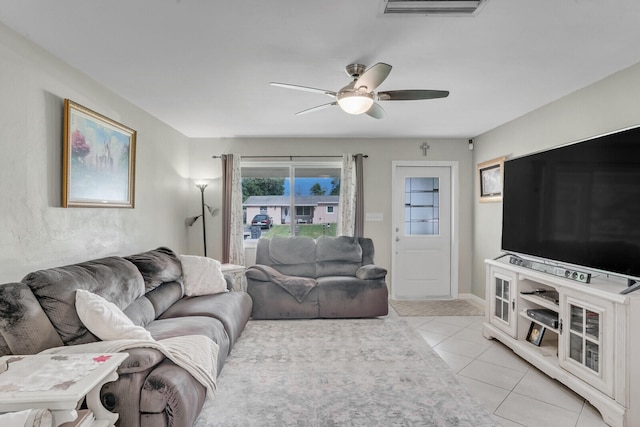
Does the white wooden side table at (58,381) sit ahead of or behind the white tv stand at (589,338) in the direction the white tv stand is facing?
ahead

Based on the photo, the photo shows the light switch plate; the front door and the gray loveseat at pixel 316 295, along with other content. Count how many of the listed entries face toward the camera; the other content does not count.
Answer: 3

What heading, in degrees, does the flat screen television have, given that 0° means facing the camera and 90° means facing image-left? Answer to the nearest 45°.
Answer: approximately 45°

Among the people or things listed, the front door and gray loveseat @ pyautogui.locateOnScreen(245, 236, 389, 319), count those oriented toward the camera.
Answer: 2

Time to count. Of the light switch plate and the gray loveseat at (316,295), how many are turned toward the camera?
2

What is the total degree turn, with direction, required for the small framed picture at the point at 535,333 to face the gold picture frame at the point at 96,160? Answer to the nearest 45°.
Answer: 0° — it already faces it

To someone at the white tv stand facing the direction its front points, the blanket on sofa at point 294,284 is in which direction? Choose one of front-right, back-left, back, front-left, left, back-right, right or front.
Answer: front-right

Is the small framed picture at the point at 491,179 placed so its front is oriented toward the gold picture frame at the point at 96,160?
yes

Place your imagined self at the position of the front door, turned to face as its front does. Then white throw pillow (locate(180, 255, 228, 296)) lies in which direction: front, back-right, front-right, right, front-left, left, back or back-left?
front-right

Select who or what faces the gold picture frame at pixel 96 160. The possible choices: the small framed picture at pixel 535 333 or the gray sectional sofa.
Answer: the small framed picture
